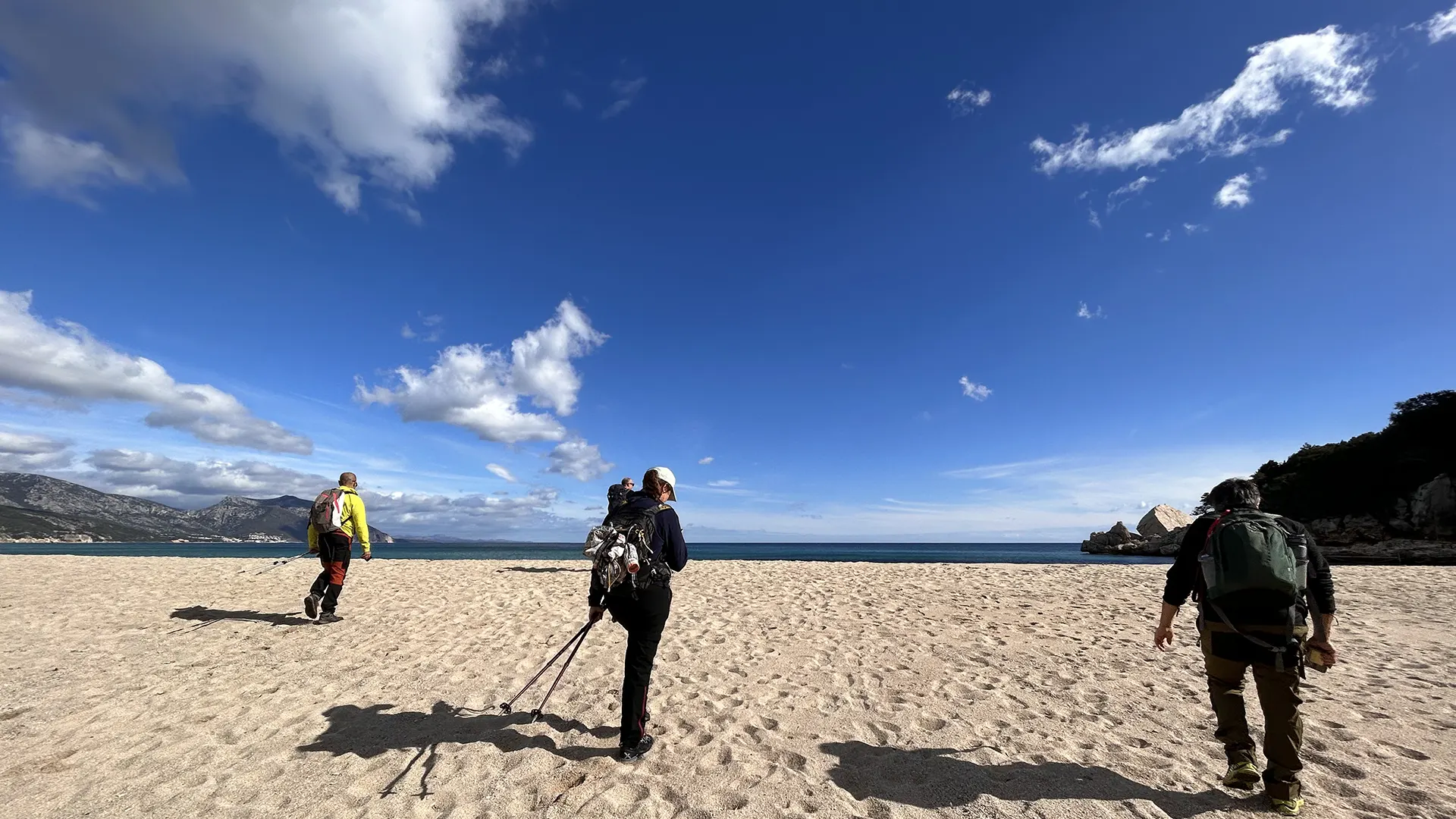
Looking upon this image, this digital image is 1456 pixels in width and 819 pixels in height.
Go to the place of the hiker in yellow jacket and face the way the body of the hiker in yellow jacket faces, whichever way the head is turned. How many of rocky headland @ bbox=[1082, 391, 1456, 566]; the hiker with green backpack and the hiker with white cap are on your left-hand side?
0

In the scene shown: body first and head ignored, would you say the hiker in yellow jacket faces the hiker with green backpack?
no

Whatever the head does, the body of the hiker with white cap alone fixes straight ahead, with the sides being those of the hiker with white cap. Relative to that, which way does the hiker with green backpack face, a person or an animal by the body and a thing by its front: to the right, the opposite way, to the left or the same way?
the same way

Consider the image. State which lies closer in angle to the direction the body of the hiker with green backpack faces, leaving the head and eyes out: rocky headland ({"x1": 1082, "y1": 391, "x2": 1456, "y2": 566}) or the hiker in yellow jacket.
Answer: the rocky headland

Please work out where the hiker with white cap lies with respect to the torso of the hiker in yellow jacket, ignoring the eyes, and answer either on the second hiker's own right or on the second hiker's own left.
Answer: on the second hiker's own right

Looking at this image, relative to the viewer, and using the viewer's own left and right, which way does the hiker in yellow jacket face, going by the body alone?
facing away from the viewer and to the right of the viewer

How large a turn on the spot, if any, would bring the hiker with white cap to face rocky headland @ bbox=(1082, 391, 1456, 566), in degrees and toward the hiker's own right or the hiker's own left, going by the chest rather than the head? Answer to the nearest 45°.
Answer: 0° — they already face it

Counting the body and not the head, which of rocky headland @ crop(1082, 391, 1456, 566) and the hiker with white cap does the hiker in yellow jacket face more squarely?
the rocky headland

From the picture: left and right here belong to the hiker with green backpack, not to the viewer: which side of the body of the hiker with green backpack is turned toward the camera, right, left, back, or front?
back

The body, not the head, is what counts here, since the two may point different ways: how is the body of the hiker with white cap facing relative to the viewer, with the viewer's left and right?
facing away from the viewer and to the right of the viewer

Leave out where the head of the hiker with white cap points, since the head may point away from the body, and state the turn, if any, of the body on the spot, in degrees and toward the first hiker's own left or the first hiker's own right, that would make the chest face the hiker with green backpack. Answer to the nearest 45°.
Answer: approximately 45° to the first hiker's own right

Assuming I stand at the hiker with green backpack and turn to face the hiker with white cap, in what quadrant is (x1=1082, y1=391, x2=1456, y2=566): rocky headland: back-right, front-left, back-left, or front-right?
back-right

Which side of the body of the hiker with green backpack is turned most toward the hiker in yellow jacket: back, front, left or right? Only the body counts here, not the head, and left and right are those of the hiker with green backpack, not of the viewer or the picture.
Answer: left
